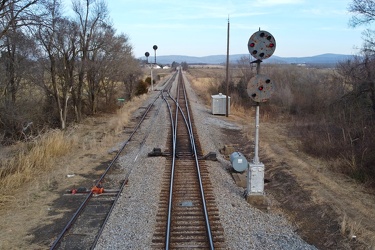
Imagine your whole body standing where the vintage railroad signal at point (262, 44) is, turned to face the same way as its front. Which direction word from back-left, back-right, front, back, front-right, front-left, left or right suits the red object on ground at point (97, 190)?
right

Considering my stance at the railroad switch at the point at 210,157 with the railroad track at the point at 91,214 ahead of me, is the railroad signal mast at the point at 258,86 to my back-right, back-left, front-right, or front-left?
front-left

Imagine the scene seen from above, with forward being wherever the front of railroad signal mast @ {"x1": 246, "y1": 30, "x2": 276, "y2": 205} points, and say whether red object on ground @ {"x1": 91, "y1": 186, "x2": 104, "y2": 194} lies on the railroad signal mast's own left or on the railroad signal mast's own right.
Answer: on the railroad signal mast's own right

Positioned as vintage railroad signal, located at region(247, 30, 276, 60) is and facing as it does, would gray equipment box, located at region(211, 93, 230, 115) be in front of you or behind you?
behind

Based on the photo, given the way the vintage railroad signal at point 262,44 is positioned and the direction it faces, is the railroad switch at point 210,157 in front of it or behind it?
behind

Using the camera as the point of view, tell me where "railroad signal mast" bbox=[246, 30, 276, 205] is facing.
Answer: facing the viewer
